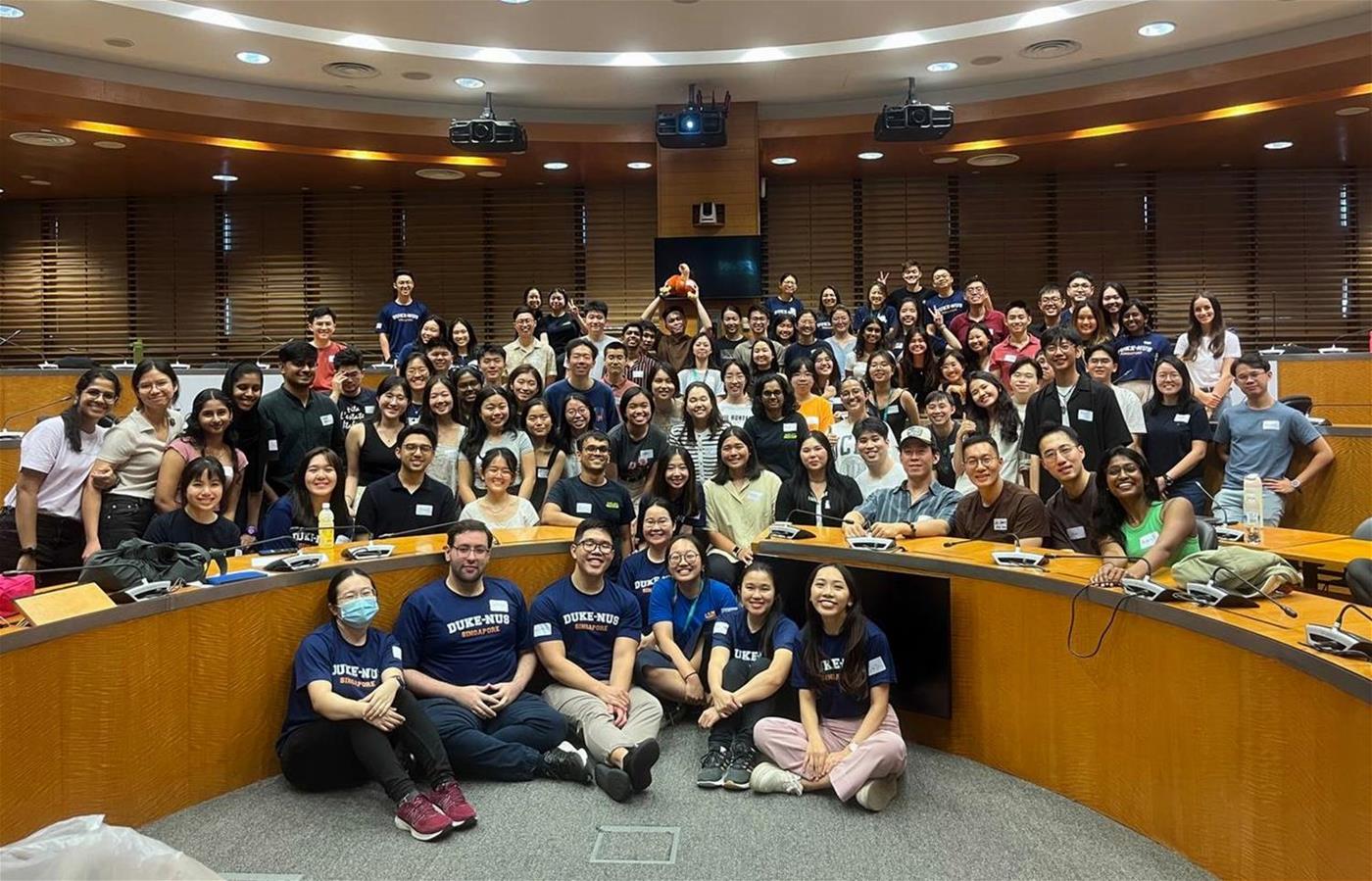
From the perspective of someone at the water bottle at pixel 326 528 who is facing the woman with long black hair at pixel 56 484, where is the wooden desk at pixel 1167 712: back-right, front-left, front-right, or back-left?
back-left

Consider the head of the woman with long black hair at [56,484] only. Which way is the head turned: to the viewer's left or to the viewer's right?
to the viewer's right

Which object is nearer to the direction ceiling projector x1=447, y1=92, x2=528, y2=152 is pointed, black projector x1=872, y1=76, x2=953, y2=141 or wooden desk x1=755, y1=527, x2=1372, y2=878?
the wooden desk

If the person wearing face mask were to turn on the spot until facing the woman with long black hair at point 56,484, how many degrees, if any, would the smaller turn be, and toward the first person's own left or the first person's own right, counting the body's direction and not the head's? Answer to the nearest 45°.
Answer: approximately 180°

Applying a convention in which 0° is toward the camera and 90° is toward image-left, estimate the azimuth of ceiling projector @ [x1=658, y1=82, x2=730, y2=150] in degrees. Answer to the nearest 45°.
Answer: approximately 0°
